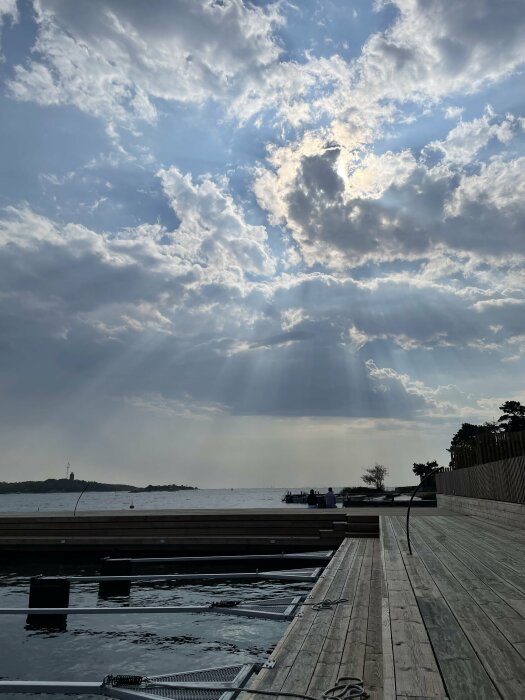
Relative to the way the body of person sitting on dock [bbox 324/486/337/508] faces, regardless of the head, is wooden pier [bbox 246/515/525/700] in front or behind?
behind

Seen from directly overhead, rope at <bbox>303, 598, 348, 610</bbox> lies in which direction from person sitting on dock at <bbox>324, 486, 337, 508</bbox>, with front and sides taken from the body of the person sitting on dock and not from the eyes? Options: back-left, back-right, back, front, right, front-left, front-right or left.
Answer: back

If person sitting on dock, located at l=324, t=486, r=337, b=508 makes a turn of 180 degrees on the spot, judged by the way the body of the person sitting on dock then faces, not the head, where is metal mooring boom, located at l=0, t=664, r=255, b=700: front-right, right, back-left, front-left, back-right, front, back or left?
front

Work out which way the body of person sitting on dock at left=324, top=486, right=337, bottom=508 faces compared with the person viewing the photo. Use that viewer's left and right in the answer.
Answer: facing away from the viewer

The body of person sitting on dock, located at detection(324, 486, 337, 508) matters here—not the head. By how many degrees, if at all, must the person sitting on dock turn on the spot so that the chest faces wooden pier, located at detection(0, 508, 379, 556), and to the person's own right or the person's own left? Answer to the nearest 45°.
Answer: approximately 135° to the person's own left

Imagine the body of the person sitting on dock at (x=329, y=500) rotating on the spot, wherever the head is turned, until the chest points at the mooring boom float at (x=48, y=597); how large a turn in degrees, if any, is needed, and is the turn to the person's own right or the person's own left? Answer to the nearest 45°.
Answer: approximately 180°

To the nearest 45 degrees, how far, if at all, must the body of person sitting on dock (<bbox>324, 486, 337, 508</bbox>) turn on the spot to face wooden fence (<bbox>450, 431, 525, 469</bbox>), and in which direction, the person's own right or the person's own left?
approximately 135° to the person's own right

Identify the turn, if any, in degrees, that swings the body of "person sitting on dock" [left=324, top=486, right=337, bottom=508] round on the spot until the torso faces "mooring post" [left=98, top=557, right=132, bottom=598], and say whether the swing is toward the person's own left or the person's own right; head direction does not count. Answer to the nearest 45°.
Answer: approximately 180°
